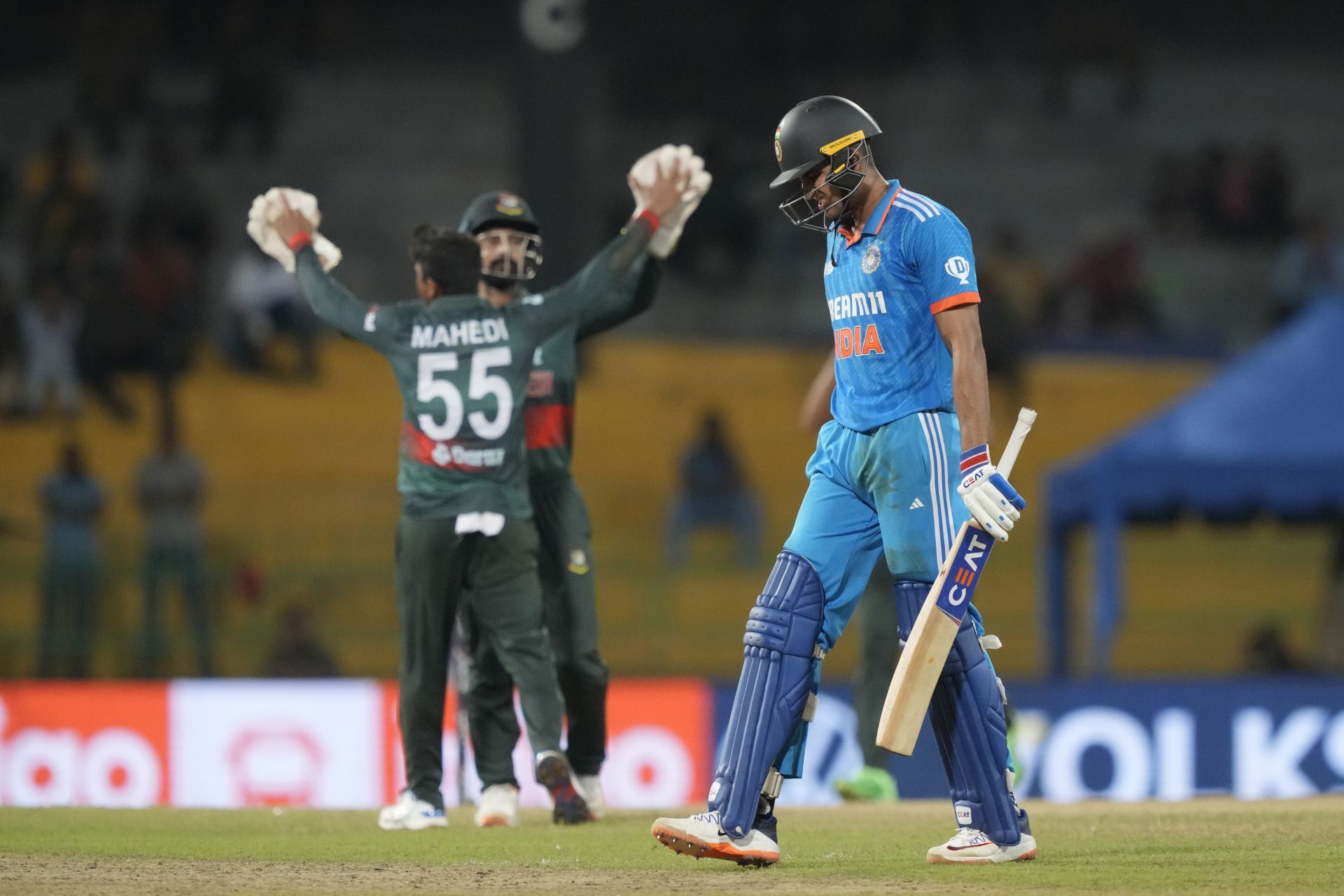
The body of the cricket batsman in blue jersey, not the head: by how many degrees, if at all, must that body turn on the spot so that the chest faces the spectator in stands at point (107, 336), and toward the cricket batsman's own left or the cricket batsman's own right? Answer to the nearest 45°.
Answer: approximately 90° to the cricket batsman's own right

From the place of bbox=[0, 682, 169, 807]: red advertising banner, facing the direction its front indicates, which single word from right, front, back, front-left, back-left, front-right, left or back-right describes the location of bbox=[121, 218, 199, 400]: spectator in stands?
back

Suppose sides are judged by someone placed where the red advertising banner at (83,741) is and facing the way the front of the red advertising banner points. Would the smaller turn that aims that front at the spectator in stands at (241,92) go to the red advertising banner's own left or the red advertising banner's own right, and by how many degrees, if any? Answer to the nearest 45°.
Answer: approximately 180°

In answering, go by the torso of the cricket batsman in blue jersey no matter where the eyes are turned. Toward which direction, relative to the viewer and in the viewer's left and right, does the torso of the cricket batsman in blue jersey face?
facing the viewer and to the left of the viewer

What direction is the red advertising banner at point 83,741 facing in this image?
toward the camera

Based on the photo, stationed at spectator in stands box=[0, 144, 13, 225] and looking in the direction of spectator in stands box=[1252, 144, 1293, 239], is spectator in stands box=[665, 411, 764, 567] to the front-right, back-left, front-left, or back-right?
front-right

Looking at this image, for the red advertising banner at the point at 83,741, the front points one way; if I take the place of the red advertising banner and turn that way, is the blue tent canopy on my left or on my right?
on my left

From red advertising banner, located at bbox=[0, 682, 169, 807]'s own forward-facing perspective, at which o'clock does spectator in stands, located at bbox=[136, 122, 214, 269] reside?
The spectator in stands is roughly at 6 o'clock from the red advertising banner.

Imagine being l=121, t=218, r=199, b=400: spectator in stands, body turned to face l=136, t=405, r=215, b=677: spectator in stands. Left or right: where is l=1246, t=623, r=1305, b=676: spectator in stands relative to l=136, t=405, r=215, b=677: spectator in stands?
left

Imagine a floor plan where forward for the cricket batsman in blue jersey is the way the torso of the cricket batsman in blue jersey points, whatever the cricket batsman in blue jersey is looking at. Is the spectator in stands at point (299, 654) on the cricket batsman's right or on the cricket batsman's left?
on the cricket batsman's right

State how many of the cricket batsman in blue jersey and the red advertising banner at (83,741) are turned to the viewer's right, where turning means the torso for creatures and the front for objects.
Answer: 0

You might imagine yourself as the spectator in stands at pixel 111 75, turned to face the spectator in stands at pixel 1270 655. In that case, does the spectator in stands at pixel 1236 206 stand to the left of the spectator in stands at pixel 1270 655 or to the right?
left

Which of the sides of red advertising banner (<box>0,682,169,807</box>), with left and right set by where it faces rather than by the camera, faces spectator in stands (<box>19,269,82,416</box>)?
back

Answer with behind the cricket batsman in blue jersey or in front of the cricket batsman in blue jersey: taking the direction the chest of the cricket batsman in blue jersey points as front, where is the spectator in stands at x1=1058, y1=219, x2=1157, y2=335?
behind

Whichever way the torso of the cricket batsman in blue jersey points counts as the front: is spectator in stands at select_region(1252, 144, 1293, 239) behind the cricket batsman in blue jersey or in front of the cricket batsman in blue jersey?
behind

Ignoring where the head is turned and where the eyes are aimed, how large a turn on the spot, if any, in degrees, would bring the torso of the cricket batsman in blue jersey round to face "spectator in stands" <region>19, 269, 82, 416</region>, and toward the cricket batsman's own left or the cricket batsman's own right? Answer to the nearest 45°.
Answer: approximately 90° to the cricket batsman's own right

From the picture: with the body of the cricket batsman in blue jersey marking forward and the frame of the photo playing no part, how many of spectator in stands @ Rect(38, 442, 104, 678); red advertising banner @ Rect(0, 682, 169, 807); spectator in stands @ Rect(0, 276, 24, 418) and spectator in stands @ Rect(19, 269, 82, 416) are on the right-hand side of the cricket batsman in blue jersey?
4
